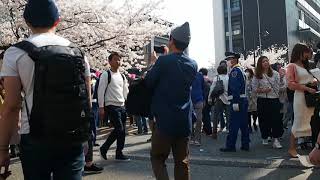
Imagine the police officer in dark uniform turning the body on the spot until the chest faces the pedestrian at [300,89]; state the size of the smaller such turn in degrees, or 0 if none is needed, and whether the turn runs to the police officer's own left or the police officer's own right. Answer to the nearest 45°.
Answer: approximately 135° to the police officer's own left

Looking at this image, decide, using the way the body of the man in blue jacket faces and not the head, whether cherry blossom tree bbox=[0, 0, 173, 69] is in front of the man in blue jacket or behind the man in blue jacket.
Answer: in front

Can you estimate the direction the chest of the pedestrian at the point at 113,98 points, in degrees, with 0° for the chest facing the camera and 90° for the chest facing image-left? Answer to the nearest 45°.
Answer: approximately 315°

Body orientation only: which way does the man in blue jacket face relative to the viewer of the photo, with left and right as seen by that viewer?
facing away from the viewer and to the left of the viewer

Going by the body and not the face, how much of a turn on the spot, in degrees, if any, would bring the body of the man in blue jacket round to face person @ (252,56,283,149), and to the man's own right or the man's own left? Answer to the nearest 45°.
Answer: approximately 90° to the man's own right

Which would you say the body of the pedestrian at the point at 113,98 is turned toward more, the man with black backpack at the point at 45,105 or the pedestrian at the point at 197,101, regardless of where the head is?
the man with black backpack

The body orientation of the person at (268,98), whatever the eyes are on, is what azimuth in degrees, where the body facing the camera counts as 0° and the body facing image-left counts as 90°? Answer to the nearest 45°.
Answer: approximately 0°
